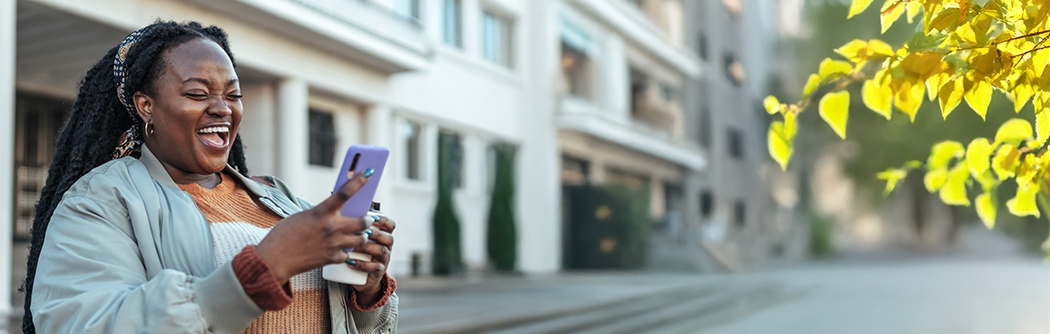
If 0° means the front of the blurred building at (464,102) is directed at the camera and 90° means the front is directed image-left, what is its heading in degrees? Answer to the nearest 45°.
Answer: approximately 315°

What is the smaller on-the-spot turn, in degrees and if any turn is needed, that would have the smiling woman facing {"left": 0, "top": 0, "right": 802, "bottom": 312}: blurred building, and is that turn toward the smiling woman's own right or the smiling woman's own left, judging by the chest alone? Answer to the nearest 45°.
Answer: approximately 135° to the smiling woman's own left

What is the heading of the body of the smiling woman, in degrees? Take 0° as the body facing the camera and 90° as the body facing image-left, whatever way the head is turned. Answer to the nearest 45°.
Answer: approximately 315°
